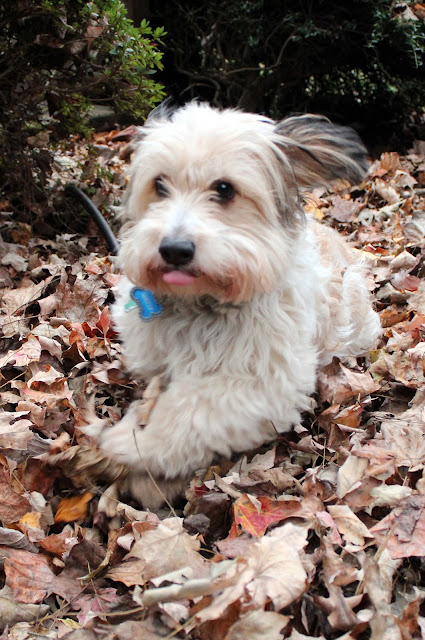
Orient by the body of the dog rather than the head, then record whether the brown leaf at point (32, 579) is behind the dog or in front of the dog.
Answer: in front

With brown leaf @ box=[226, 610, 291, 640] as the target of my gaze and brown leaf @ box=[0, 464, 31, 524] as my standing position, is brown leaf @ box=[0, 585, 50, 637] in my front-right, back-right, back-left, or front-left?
front-right

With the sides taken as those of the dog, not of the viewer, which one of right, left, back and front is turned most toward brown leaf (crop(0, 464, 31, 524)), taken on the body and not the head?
front

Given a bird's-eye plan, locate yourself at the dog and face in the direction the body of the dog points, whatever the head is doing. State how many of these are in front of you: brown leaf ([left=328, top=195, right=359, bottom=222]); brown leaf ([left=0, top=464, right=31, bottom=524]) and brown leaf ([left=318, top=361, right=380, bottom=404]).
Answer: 1

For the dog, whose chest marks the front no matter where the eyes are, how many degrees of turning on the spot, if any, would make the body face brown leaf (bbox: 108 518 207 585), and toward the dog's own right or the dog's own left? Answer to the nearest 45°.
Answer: approximately 45° to the dog's own left

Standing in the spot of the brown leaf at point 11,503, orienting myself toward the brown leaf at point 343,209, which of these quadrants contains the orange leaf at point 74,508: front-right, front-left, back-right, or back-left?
front-right

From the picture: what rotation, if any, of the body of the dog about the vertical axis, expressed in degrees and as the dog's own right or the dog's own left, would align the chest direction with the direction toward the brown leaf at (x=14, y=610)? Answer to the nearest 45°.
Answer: approximately 45° to the dog's own left

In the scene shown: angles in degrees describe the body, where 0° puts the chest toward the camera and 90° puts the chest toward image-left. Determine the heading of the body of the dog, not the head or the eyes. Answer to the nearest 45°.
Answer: approximately 45°

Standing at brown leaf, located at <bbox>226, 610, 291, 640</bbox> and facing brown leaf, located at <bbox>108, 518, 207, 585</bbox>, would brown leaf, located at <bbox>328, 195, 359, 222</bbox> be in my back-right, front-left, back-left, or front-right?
front-right

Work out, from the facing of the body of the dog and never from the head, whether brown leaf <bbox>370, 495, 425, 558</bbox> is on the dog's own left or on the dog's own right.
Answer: on the dog's own left

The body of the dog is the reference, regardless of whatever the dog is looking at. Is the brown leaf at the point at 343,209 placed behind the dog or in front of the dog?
behind

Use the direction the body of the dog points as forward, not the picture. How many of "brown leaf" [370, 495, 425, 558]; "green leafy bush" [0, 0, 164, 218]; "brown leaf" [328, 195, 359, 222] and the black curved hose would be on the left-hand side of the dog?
1

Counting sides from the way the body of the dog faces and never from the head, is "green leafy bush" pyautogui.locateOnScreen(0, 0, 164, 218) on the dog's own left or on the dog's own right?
on the dog's own right
